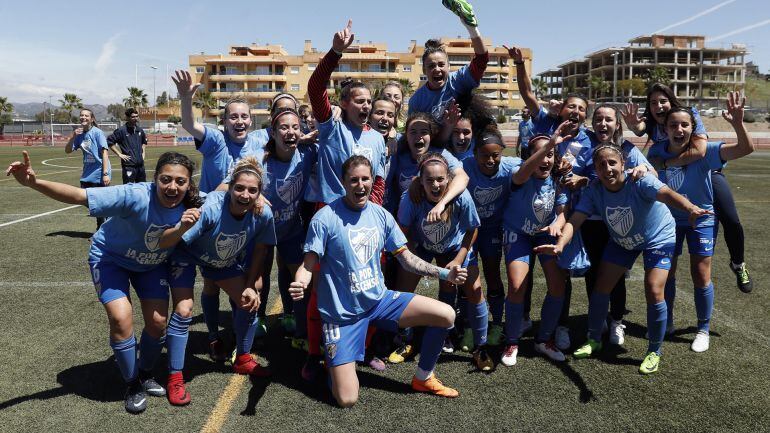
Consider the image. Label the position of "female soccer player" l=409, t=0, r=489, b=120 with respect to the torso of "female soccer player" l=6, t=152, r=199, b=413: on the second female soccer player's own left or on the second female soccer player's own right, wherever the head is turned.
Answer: on the second female soccer player's own left

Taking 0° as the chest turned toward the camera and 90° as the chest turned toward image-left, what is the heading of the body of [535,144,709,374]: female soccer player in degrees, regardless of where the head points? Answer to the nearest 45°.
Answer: approximately 0°

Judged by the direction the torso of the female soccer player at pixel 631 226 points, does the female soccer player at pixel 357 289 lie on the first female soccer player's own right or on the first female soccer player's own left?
on the first female soccer player's own right

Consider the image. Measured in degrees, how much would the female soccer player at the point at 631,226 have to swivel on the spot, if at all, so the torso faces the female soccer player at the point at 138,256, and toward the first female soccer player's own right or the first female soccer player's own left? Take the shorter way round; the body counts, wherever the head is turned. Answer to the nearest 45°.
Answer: approximately 45° to the first female soccer player's own right
